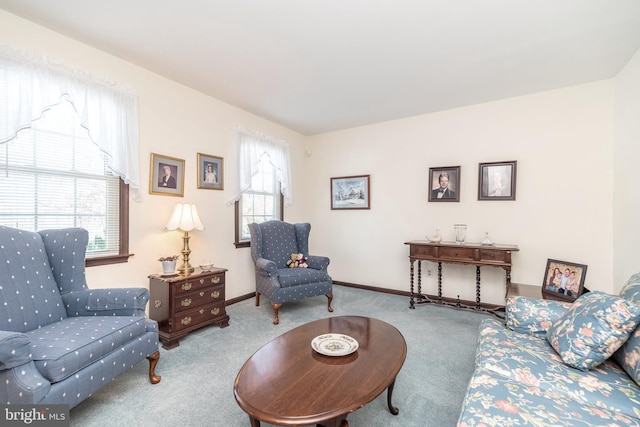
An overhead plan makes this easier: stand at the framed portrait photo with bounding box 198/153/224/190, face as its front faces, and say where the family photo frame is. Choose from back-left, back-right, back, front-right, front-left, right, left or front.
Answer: front

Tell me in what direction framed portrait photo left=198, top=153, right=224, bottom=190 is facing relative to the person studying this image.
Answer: facing the viewer and to the right of the viewer

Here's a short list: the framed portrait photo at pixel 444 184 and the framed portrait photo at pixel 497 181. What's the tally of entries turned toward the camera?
2

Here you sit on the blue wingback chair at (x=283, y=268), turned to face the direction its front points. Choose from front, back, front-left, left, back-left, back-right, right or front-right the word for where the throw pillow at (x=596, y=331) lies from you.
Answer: front

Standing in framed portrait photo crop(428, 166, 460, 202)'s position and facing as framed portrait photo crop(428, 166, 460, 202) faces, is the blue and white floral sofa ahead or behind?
ahead

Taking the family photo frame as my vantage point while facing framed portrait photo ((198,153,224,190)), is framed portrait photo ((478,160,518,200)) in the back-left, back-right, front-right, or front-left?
front-right

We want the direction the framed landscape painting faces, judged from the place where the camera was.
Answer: facing the viewer and to the left of the viewer

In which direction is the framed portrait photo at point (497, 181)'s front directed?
toward the camera

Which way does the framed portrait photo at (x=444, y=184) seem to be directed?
toward the camera

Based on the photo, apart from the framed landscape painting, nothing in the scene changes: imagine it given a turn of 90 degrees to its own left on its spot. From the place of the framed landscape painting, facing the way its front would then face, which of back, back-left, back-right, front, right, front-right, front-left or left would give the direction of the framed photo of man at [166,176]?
right

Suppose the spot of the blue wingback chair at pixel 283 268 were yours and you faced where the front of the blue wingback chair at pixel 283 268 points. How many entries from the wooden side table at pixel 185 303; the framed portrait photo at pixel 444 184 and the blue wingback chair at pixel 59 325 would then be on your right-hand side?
2

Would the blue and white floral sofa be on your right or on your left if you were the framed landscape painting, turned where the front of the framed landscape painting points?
on your left
